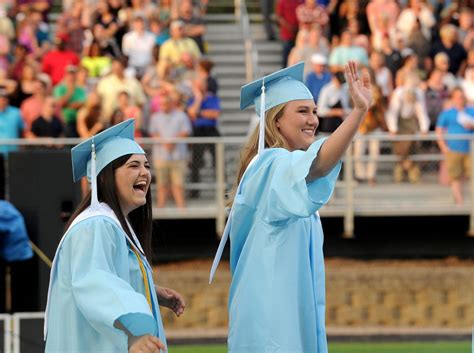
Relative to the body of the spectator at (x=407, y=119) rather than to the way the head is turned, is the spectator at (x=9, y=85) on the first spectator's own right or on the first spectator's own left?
on the first spectator's own right

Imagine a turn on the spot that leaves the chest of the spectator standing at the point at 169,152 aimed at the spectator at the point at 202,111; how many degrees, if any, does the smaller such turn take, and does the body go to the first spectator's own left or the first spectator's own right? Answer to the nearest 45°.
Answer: approximately 135° to the first spectator's own left

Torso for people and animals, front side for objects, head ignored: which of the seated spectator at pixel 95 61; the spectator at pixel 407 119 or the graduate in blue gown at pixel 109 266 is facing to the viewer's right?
the graduate in blue gown

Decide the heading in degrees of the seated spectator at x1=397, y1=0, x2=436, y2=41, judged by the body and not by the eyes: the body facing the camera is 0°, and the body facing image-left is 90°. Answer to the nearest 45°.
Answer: approximately 0°

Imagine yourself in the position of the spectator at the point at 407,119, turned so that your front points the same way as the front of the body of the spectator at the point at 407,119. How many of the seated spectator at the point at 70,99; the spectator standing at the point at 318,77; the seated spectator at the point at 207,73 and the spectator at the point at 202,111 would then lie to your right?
4

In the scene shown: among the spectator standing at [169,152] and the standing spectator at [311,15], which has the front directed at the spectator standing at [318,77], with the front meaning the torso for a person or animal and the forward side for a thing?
the standing spectator
